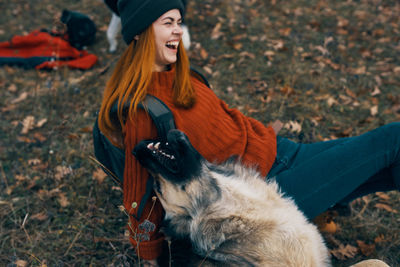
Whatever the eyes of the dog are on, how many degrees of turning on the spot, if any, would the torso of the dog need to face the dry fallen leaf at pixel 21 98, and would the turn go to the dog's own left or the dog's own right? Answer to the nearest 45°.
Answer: approximately 45° to the dog's own right

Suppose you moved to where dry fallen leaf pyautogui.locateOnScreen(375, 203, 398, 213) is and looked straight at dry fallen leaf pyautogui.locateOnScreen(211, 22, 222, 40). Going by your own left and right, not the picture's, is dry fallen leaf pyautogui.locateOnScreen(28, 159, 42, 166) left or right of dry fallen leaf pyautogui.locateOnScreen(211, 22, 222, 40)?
left

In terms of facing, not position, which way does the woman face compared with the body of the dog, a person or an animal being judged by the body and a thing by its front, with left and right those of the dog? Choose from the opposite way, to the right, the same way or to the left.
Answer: the opposite way

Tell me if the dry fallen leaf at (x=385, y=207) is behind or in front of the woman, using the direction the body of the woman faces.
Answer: in front

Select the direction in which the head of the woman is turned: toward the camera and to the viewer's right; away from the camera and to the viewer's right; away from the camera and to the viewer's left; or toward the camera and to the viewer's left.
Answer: toward the camera and to the viewer's right

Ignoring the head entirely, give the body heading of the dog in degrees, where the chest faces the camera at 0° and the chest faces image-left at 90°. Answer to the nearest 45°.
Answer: approximately 90°

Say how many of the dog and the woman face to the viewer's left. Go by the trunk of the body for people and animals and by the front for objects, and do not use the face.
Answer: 1
